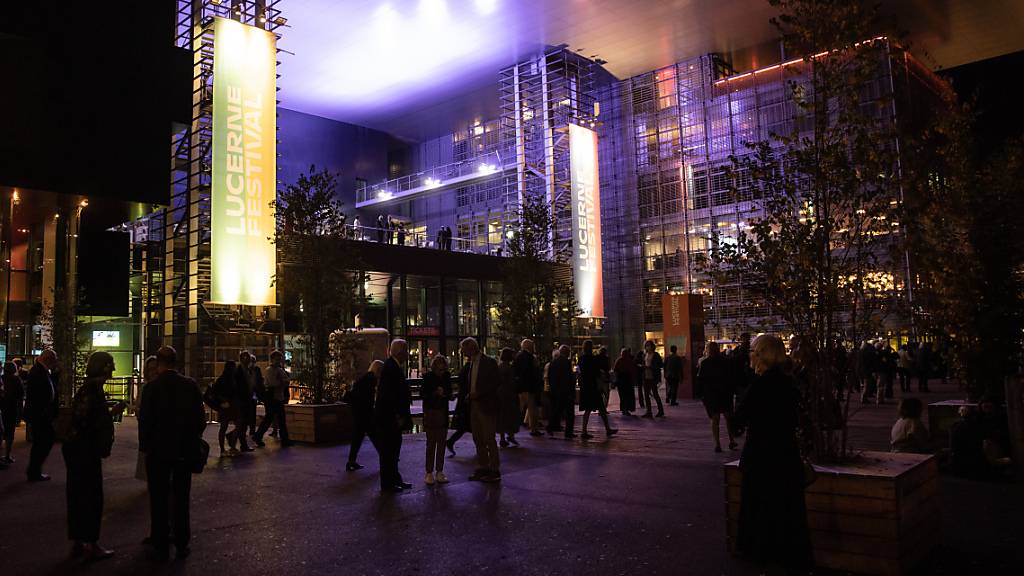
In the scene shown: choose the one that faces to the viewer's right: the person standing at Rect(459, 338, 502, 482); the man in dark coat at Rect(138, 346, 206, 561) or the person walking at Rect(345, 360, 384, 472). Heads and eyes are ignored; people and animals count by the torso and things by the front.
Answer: the person walking at Rect(345, 360, 384, 472)

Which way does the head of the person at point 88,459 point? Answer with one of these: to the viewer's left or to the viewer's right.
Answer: to the viewer's right

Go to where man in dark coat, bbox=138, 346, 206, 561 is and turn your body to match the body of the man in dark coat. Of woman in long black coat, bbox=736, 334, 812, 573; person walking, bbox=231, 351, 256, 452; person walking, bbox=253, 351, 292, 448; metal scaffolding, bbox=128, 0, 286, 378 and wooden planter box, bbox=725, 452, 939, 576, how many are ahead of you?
3

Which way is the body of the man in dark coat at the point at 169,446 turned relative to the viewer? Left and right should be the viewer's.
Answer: facing away from the viewer

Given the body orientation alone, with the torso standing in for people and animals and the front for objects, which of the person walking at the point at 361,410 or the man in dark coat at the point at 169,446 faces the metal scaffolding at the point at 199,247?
the man in dark coat
